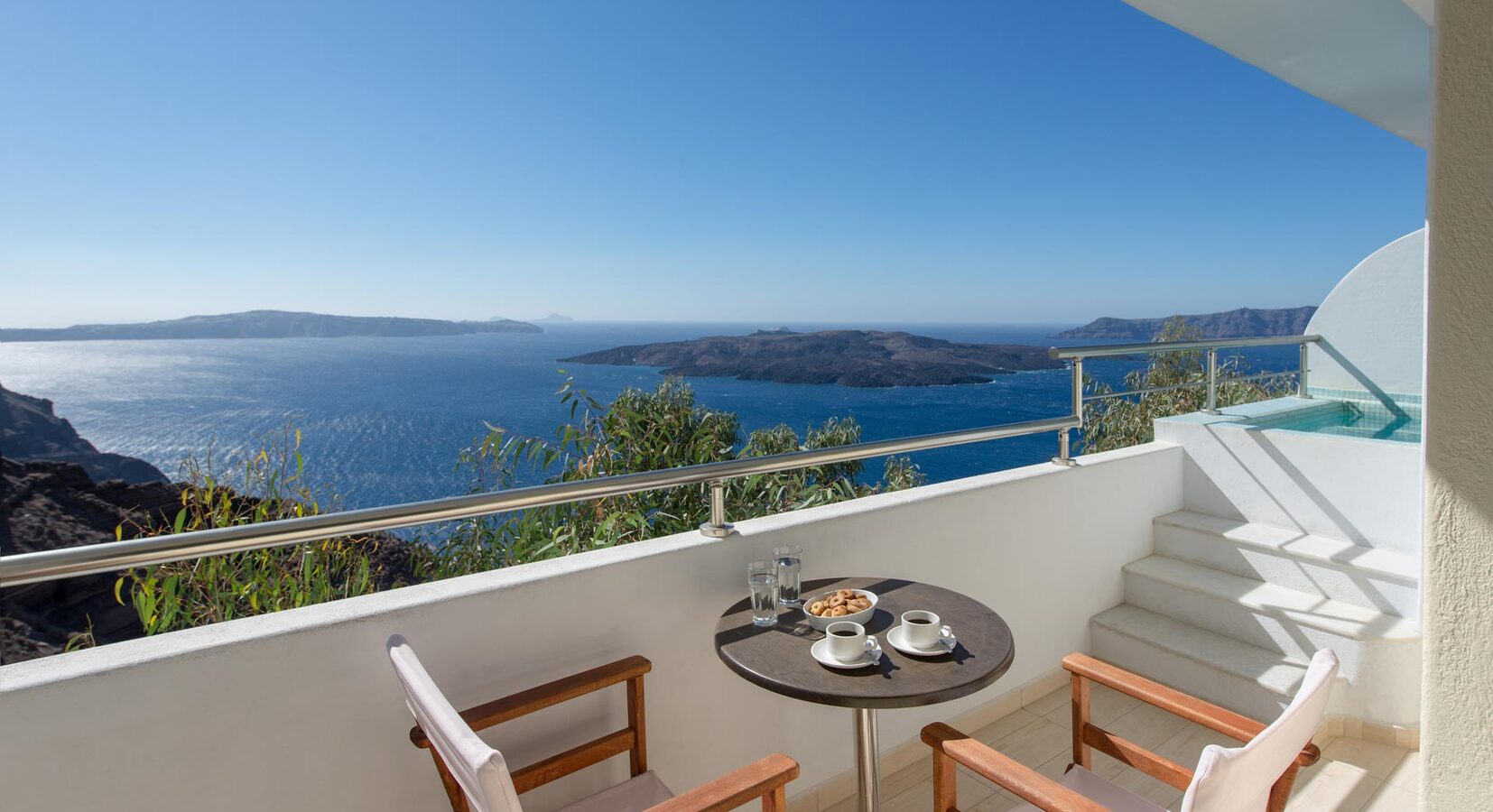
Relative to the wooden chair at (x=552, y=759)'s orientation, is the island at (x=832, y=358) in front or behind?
in front

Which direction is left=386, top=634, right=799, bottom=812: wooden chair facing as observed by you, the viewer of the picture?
facing away from the viewer and to the right of the viewer

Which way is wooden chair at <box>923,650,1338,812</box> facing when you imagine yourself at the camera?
facing away from the viewer and to the left of the viewer

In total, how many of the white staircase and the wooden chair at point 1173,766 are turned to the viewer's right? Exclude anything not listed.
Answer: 0

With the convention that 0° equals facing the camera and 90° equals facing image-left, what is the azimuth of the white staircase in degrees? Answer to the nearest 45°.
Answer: approximately 45°

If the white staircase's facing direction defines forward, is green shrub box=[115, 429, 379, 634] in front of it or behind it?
in front

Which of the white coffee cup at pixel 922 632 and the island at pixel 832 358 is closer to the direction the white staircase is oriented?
the white coffee cup

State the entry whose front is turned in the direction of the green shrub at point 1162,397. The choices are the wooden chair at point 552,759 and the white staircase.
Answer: the wooden chair

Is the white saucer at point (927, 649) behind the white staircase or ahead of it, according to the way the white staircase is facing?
ahead

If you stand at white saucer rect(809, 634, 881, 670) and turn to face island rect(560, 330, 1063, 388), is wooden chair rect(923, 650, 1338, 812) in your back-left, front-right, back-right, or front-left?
back-right
